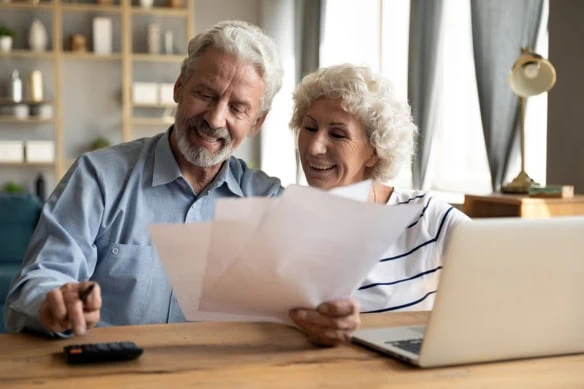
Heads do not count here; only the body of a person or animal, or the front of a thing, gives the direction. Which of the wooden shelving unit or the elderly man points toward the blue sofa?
the wooden shelving unit

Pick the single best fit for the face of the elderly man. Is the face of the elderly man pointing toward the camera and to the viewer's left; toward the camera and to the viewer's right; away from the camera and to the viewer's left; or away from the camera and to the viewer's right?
toward the camera and to the viewer's right

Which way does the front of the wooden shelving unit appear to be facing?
toward the camera

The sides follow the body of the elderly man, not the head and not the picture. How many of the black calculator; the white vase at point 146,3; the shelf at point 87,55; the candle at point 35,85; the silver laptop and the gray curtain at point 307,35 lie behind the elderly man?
4

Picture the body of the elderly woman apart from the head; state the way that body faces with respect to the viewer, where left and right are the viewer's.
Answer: facing the viewer and to the left of the viewer

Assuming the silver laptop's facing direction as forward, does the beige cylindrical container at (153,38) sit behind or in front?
in front

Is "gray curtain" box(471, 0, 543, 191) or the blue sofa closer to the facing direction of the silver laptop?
the blue sofa

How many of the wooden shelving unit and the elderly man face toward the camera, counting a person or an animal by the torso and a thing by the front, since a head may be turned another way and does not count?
2

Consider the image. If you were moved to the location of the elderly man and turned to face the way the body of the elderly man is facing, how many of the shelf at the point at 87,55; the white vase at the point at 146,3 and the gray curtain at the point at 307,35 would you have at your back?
3

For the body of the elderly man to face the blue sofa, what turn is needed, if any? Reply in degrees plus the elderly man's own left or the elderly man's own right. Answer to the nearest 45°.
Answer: approximately 180°

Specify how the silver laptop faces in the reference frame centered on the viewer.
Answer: facing away from the viewer and to the left of the viewer

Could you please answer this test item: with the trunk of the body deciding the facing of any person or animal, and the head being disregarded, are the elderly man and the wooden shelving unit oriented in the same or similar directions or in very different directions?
same or similar directions

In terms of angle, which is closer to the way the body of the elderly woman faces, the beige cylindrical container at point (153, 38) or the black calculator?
the black calculator
